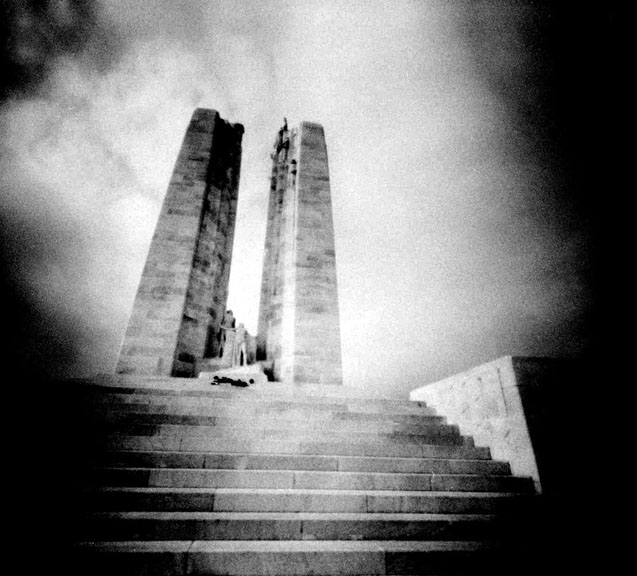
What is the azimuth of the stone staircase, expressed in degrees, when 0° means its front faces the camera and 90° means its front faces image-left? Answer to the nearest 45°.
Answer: approximately 0°

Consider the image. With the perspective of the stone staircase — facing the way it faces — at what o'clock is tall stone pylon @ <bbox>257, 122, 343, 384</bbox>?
The tall stone pylon is roughly at 6 o'clock from the stone staircase.

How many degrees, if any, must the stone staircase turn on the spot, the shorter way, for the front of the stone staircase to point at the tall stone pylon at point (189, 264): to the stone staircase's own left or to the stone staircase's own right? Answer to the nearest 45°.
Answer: approximately 135° to the stone staircase's own right
